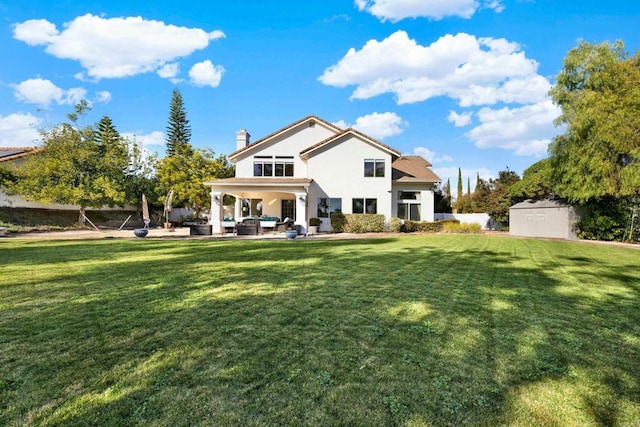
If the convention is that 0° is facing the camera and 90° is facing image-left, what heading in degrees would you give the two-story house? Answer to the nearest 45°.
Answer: approximately 180°

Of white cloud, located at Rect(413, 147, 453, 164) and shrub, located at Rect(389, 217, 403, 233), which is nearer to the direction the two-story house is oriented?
the white cloud

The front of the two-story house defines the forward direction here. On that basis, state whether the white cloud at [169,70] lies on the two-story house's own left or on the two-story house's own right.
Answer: on the two-story house's own left

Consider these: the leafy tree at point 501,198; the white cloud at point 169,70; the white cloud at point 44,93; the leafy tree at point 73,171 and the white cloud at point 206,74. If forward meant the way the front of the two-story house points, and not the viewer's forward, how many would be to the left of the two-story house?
4

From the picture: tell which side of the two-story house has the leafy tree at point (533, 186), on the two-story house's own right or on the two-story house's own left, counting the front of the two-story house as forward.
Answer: on the two-story house's own right

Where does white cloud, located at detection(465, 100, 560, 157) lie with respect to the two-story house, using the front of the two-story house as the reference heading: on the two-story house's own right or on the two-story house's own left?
on the two-story house's own right

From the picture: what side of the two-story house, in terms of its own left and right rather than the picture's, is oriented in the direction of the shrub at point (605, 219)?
right
